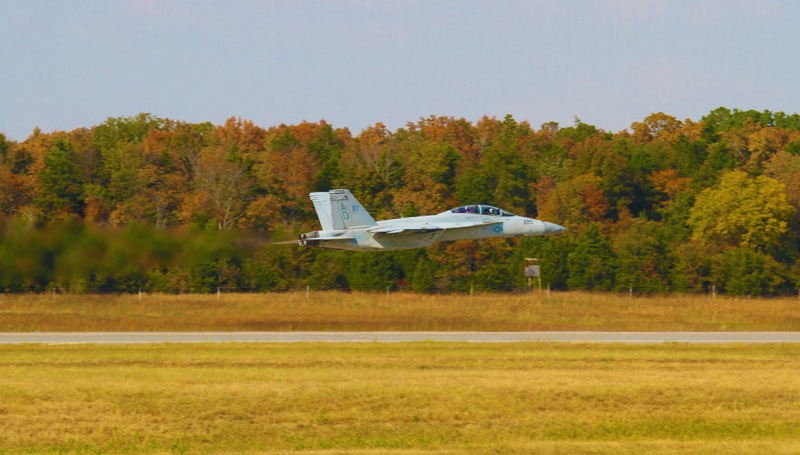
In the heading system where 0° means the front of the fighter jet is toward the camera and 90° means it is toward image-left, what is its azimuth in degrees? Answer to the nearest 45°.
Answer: approximately 270°
